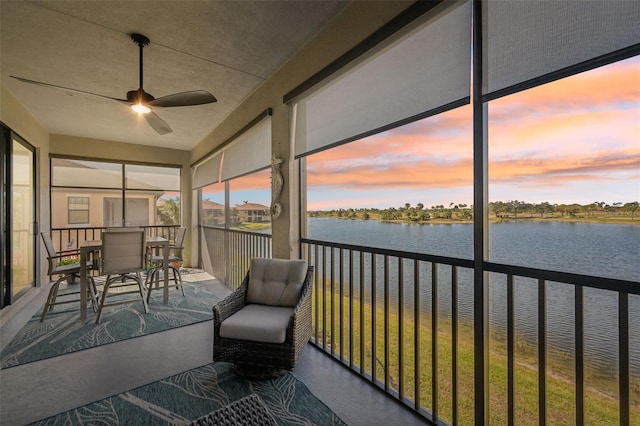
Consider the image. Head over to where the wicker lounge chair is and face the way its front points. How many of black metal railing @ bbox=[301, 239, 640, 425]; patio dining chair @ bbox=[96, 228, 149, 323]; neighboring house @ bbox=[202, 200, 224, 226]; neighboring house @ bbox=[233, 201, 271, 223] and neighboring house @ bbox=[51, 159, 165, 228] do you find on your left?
1

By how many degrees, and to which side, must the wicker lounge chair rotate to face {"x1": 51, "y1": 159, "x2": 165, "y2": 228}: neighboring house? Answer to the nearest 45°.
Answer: approximately 90° to its right

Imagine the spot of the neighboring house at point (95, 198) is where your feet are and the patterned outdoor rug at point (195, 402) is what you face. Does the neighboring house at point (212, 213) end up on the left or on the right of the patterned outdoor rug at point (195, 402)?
left

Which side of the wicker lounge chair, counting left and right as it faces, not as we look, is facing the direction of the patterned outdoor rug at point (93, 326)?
right

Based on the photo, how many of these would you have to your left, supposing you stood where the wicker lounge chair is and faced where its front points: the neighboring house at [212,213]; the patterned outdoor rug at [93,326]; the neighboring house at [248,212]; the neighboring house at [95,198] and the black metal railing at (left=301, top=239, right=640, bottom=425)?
1

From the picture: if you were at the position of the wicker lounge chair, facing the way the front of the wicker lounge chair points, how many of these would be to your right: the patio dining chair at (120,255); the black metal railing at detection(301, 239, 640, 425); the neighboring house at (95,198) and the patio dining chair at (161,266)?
3

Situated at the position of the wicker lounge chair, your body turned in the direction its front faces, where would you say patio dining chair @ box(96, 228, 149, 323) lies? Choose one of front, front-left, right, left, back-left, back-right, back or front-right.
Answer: right

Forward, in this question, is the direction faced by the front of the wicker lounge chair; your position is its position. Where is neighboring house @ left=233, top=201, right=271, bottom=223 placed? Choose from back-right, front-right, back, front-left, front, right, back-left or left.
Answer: back-right

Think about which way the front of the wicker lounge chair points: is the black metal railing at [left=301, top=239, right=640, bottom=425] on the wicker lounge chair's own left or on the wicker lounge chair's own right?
on the wicker lounge chair's own left

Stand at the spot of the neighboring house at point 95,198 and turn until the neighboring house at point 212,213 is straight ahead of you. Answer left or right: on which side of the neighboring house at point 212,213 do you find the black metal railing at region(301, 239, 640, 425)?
right

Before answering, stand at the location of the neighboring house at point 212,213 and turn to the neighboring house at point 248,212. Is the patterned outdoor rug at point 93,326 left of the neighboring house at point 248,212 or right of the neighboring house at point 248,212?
right
